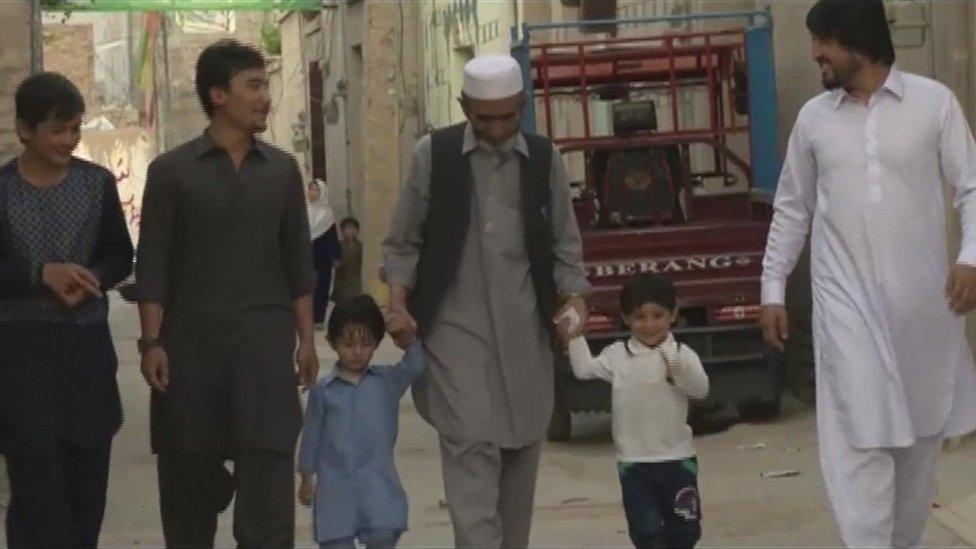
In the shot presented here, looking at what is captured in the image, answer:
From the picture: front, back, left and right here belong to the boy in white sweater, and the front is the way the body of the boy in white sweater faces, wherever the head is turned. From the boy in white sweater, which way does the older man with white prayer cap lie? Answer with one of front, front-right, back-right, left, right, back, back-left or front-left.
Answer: front-right

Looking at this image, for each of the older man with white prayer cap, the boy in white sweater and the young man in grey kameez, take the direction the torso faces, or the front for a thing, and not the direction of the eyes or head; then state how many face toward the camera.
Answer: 3

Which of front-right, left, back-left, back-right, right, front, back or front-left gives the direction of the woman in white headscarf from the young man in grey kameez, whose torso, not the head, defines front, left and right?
back

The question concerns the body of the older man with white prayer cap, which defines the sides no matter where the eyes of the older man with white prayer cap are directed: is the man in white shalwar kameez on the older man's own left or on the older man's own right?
on the older man's own left

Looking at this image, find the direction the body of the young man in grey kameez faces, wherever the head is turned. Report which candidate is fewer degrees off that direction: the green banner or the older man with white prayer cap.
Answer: the older man with white prayer cap

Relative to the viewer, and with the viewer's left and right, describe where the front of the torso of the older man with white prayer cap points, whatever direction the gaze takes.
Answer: facing the viewer

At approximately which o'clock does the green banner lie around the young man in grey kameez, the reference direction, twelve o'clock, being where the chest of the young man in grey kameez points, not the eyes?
The green banner is roughly at 6 o'clock from the young man in grey kameez.

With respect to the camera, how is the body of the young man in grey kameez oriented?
toward the camera

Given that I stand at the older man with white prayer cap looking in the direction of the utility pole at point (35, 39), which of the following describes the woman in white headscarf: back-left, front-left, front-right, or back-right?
front-right
